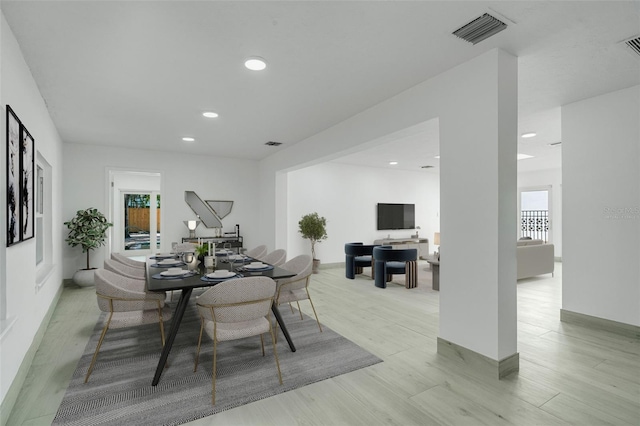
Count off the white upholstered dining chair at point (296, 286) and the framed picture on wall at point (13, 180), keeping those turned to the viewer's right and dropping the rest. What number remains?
1

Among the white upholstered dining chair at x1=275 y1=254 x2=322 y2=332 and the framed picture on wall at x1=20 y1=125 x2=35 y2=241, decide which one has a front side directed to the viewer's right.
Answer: the framed picture on wall

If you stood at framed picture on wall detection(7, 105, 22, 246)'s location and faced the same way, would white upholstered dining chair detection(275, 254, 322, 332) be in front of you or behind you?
in front

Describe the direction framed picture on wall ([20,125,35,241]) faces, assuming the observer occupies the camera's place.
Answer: facing to the right of the viewer

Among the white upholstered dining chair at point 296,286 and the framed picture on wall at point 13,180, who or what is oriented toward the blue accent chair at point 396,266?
the framed picture on wall

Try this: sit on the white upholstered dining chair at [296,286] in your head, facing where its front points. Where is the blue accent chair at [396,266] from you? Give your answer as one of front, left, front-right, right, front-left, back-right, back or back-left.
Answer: back-right

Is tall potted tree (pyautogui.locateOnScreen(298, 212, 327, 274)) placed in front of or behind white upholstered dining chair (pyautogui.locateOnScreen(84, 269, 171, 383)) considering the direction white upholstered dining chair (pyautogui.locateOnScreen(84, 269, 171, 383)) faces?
in front

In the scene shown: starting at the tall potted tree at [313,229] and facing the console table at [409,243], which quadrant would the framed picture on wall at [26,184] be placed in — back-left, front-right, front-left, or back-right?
back-right

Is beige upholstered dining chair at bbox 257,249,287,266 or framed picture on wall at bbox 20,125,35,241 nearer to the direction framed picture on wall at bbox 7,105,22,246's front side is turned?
the beige upholstered dining chair

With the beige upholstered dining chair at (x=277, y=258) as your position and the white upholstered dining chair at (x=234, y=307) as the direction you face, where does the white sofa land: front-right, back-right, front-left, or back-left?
back-left

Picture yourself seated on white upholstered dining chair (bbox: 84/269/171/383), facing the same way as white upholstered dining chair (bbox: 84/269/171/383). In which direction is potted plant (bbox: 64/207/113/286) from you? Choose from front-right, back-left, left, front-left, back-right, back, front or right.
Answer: front-left

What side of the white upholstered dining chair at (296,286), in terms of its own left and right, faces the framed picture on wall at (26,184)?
front

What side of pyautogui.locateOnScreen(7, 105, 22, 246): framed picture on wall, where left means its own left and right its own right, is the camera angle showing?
right

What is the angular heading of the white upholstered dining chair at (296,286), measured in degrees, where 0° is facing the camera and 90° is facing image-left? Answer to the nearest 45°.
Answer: approximately 90°
